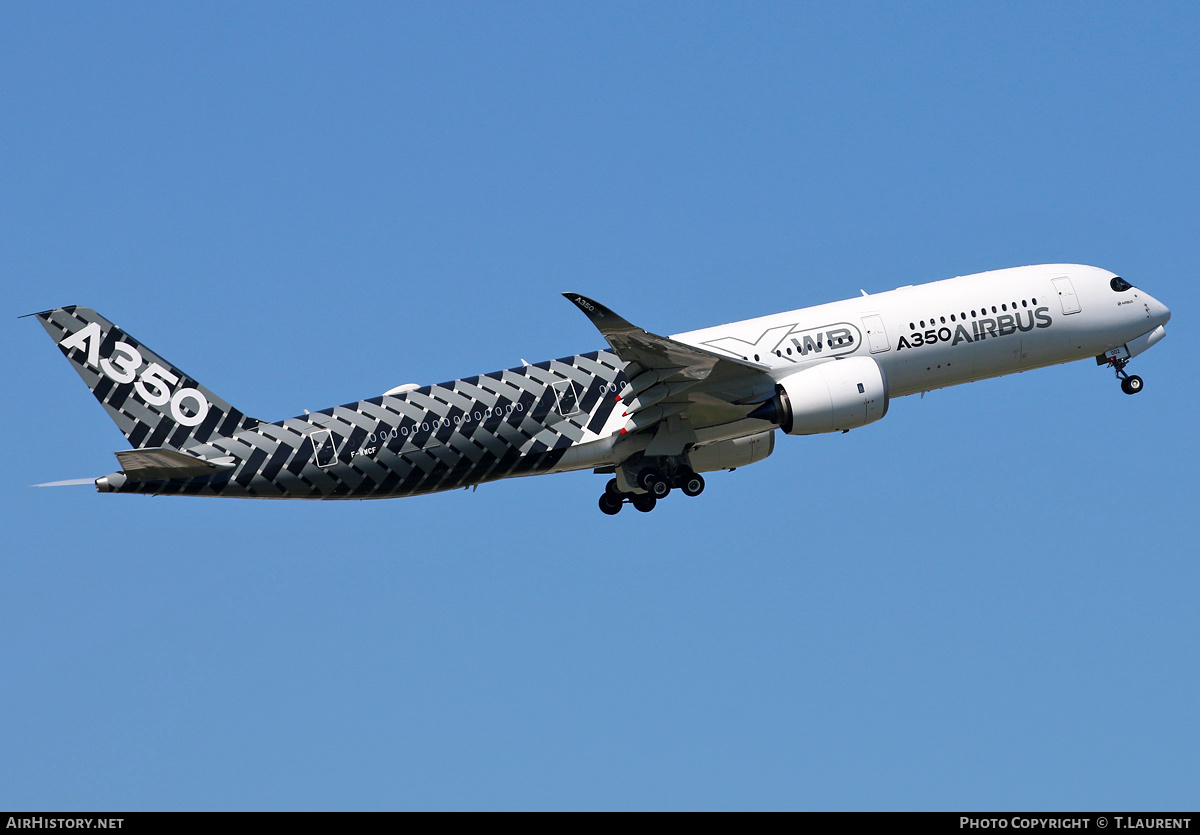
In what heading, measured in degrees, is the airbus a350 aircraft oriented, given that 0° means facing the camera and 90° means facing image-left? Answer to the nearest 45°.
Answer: approximately 270°
